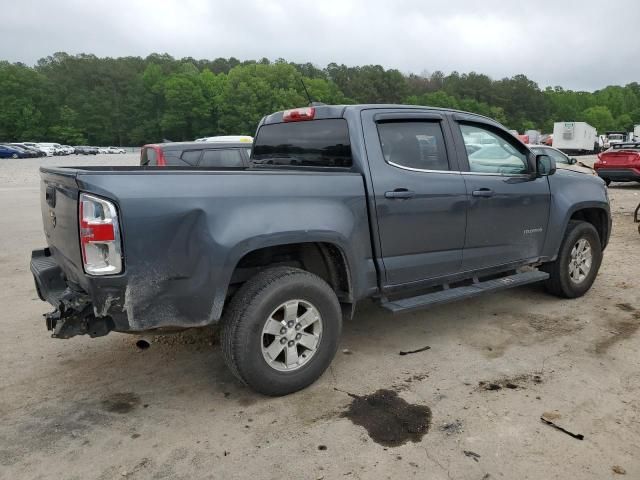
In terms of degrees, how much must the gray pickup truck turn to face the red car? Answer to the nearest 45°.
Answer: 0° — it already faces it

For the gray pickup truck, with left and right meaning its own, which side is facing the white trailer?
front

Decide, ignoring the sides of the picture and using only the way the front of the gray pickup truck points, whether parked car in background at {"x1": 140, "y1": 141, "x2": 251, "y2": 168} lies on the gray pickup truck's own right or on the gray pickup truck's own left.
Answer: on the gray pickup truck's own left

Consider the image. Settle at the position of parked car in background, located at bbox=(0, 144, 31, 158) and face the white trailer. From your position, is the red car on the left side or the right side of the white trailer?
right

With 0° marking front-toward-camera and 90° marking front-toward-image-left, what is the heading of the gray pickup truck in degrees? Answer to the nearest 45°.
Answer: approximately 225°

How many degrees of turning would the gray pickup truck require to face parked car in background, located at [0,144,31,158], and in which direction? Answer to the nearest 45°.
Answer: approximately 90° to its left

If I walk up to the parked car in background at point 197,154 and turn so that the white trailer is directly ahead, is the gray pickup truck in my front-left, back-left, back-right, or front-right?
back-right

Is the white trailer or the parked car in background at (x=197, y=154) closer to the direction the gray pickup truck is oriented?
the white trailer
